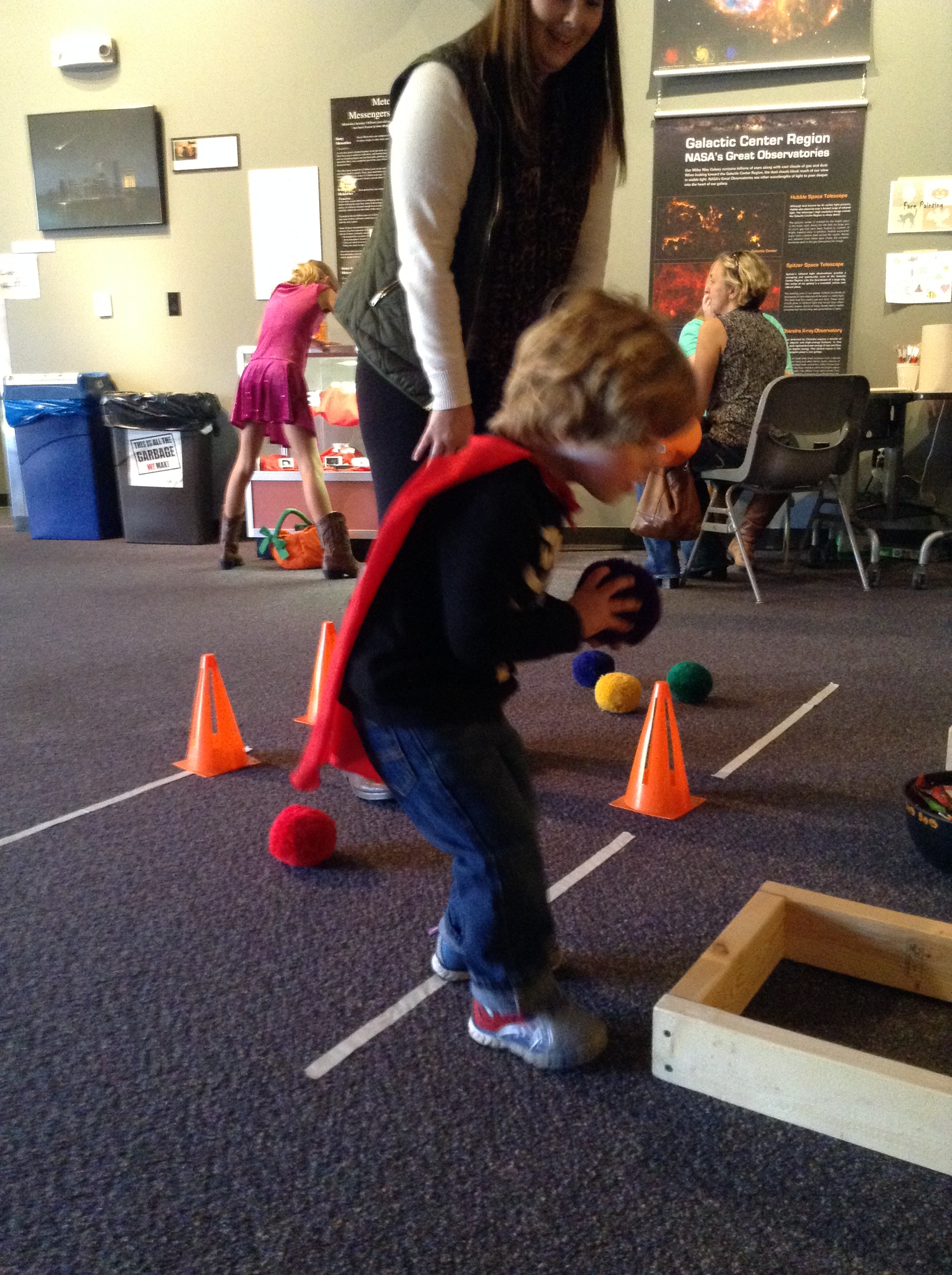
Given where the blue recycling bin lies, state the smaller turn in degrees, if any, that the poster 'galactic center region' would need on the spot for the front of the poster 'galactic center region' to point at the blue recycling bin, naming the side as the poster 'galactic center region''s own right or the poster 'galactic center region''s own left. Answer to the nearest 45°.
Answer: approximately 90° to the poster 'galactic center region''s own right

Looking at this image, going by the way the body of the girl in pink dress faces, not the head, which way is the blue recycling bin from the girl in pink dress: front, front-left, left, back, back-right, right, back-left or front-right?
left

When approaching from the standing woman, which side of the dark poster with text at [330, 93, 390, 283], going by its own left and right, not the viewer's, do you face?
front

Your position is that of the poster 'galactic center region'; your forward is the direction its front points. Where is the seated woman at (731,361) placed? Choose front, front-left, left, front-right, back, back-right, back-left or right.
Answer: front

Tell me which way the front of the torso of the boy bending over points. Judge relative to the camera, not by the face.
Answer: to the viewer's right

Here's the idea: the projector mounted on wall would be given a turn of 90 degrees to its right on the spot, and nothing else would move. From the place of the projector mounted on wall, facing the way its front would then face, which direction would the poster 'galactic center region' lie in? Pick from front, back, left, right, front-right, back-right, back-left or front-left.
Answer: back-left

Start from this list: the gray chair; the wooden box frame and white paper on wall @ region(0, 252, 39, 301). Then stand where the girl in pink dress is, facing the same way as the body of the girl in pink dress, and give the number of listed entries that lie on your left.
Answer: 1

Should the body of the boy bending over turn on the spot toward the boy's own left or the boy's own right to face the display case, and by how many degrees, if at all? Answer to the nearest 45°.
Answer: approximately 90° to the boy's own left

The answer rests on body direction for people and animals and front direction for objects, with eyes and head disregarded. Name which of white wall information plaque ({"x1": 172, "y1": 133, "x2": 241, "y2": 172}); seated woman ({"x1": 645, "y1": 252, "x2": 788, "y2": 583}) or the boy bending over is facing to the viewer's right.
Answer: the boy bending over

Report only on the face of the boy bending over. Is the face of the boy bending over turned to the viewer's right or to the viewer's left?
to the viewer's right

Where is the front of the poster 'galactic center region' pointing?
toward the camera

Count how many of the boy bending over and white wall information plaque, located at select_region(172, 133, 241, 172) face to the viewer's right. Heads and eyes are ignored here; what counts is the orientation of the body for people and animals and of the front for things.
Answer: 1

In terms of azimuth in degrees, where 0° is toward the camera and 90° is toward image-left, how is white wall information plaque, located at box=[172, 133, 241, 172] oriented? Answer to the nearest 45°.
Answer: approximately 0°

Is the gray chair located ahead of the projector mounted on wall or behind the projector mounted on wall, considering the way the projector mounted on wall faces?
ahead

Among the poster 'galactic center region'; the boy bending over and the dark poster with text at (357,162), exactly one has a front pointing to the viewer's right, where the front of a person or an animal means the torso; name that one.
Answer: the boy bending over

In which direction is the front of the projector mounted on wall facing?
toward the camera

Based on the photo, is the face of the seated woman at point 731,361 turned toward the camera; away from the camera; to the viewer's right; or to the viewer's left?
to the viewer's left

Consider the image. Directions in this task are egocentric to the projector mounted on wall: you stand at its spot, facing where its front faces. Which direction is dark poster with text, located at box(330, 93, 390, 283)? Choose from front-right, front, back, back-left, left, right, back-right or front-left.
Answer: front-left
